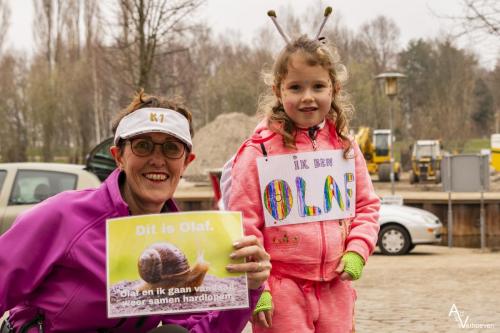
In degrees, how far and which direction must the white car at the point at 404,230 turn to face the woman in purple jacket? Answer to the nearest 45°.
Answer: approximately 90° to its right

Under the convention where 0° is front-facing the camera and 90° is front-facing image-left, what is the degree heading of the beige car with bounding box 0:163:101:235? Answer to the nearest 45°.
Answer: approximately 90°

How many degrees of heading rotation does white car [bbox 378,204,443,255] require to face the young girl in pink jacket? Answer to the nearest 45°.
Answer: approximately 90° to its right

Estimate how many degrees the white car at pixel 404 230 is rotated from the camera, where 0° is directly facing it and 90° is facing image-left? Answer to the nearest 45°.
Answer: approximately 270°

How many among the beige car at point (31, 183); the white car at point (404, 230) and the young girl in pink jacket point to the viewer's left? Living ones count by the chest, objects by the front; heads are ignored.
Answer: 1

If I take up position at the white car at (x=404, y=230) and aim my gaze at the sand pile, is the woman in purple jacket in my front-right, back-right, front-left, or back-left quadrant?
back-left

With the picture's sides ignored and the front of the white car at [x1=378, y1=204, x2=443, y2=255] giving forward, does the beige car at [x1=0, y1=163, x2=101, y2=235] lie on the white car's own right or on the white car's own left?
on the white car's own right

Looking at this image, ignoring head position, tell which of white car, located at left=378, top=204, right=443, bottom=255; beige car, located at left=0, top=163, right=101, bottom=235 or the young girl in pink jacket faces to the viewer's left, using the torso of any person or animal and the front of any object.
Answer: beige car, located at left=0, top=163, right=101, bottom=235

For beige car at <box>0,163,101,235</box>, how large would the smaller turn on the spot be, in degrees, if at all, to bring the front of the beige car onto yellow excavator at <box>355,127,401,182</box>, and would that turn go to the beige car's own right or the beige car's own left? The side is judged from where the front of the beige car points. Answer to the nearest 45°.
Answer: approximately 135° to the beige car's own right

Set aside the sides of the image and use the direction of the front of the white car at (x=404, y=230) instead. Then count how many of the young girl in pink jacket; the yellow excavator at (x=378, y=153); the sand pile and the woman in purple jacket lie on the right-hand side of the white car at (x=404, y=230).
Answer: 2

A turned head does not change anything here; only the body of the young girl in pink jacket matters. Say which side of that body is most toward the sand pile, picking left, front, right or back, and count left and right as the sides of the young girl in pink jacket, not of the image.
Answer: back

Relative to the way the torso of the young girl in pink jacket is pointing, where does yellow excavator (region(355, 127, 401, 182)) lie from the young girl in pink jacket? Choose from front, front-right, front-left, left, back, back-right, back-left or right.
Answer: back
